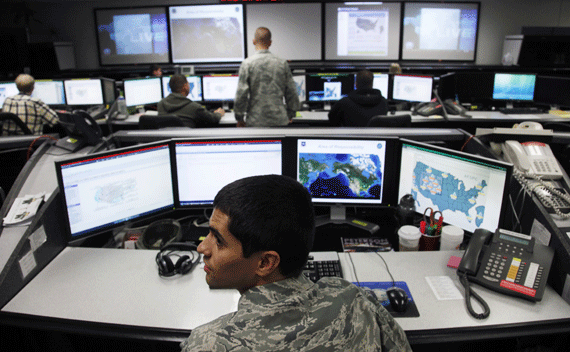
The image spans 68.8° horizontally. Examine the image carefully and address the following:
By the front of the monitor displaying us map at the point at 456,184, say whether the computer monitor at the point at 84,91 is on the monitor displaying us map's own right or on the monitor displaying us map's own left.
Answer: on the monitor displaying us map's own right

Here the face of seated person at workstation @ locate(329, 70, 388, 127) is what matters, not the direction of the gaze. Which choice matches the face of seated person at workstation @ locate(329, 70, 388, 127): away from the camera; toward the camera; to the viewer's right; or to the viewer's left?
away from the camera

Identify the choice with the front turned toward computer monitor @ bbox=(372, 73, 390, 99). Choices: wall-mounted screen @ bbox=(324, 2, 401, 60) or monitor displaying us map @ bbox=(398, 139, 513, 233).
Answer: the wall-mounted screen

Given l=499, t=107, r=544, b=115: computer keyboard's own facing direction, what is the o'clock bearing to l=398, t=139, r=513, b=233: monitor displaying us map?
The monitor displaying us map is roughly at 12 o'clock from the computer keyboard.

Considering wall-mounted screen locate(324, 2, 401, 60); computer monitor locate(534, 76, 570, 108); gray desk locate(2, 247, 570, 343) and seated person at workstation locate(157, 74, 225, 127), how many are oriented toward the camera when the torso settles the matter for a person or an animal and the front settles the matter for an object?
3

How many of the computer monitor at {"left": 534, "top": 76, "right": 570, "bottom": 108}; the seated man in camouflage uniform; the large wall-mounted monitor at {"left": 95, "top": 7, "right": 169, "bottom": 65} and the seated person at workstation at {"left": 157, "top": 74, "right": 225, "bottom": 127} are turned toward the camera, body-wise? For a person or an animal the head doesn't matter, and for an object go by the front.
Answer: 2

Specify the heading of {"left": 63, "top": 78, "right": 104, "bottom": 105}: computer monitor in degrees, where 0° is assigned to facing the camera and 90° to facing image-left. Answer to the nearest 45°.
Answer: approximately 0°

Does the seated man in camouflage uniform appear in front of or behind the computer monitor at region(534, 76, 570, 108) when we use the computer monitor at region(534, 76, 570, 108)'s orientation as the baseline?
in front

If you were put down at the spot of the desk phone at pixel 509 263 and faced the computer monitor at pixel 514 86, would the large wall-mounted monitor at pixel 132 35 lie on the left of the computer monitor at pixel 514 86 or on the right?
left
